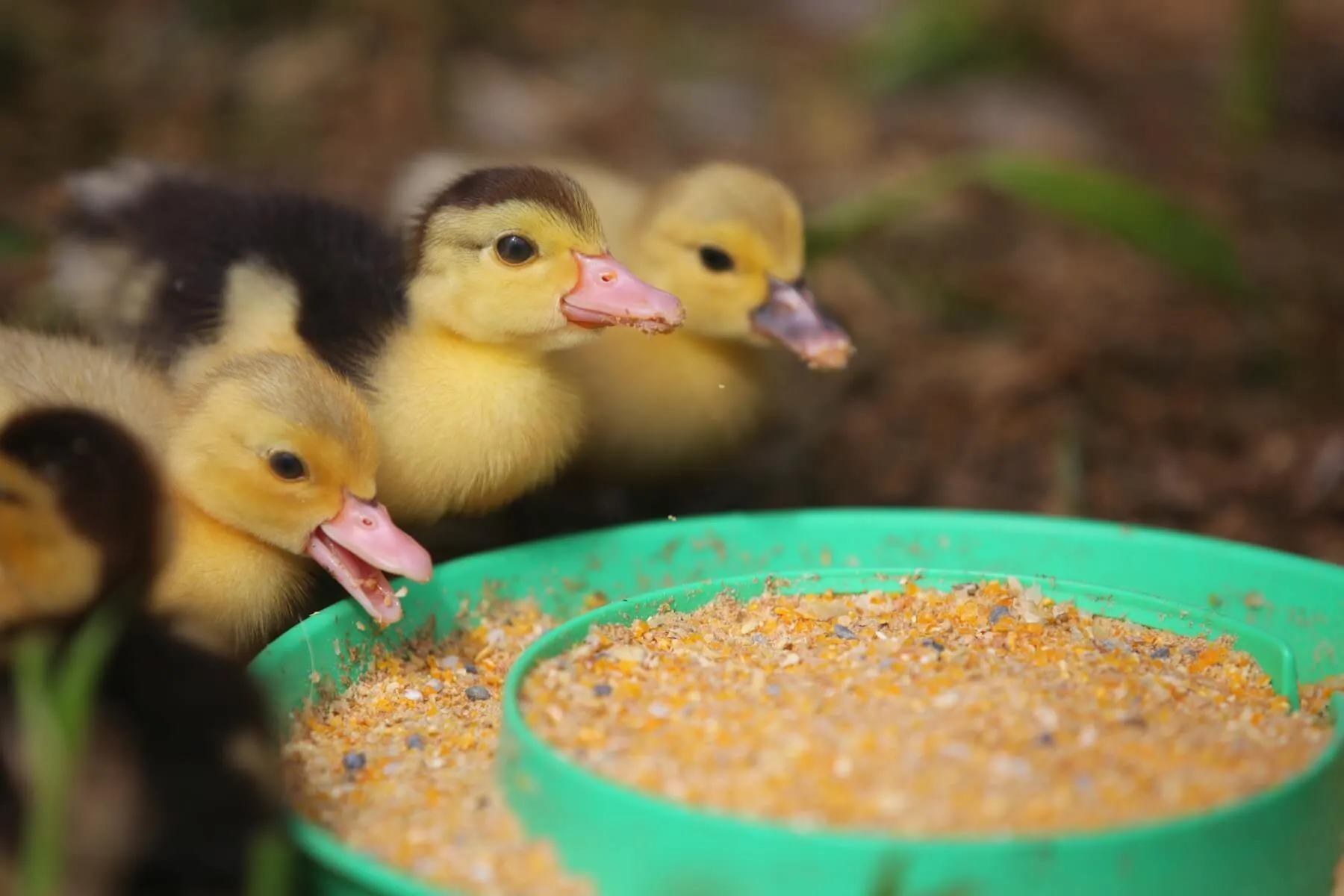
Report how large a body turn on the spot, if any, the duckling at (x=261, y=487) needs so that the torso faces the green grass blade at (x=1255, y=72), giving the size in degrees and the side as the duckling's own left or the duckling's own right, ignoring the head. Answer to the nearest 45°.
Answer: approximately 45° to the duckling's own left

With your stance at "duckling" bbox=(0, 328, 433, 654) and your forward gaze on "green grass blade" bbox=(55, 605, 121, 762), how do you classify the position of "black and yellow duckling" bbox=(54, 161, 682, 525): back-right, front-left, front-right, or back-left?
back-left

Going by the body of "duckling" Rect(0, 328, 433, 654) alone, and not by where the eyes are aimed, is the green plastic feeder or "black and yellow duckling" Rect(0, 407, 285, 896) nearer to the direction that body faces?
the green plastic feeder

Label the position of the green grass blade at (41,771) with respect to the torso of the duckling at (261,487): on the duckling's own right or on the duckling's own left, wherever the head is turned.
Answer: on the duckling's own right

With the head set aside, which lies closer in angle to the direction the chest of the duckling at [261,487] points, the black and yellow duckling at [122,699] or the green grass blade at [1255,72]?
the green grass blade

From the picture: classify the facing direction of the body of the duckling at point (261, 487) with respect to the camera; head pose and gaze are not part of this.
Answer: to the viewer's right

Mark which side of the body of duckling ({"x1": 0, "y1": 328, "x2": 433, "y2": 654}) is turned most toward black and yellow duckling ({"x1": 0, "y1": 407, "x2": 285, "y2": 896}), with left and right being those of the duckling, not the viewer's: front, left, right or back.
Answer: right

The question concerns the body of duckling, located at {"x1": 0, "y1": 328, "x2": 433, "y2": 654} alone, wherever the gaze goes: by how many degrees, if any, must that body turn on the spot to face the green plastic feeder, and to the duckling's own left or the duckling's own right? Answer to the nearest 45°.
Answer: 0° — it already faces it

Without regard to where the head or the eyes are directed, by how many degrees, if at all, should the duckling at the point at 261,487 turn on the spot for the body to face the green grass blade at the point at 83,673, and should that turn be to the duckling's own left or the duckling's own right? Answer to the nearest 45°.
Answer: approximately 90° to the duckling's own right
